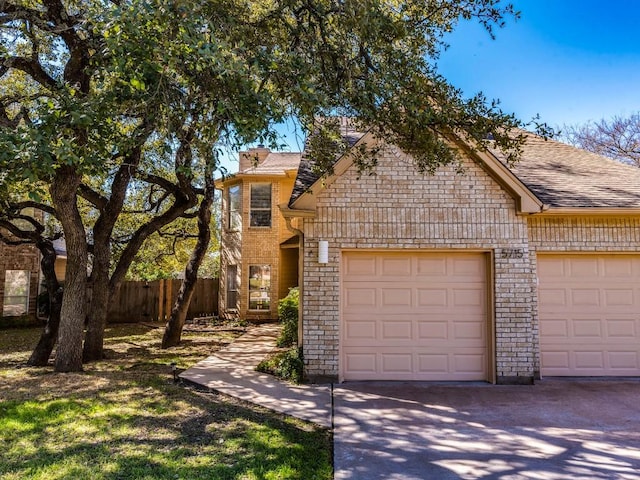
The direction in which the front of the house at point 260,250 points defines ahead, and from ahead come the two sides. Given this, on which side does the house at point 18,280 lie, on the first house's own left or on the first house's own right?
on the first house's own right

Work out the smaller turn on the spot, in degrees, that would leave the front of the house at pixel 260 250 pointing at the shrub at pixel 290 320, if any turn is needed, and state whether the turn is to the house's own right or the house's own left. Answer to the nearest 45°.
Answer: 0° — it already faces it

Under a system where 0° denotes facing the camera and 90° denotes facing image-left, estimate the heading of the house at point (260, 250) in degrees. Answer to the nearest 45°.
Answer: approximately 0°

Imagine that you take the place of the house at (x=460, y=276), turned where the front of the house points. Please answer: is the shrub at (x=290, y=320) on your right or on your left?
on your right

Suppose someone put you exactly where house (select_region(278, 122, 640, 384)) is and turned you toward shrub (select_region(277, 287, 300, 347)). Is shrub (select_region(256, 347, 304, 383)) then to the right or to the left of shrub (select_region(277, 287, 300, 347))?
left

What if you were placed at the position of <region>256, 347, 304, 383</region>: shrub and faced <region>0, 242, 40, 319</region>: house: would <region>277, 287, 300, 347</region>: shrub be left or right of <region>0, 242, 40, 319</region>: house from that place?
right
